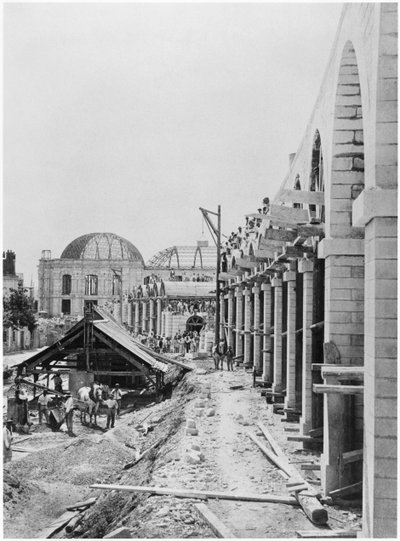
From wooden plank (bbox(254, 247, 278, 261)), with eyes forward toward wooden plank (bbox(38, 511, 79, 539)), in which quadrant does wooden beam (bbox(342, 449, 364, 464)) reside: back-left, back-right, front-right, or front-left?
front-left

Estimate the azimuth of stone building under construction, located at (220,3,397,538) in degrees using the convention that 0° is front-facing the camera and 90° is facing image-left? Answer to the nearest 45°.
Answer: approximately 90°

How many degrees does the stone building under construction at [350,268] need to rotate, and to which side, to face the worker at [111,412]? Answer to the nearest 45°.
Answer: approximately 45° to its right

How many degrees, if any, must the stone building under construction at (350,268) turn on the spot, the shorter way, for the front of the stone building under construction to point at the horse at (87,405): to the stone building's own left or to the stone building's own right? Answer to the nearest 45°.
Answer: approximately 45° to the stone building's own right
